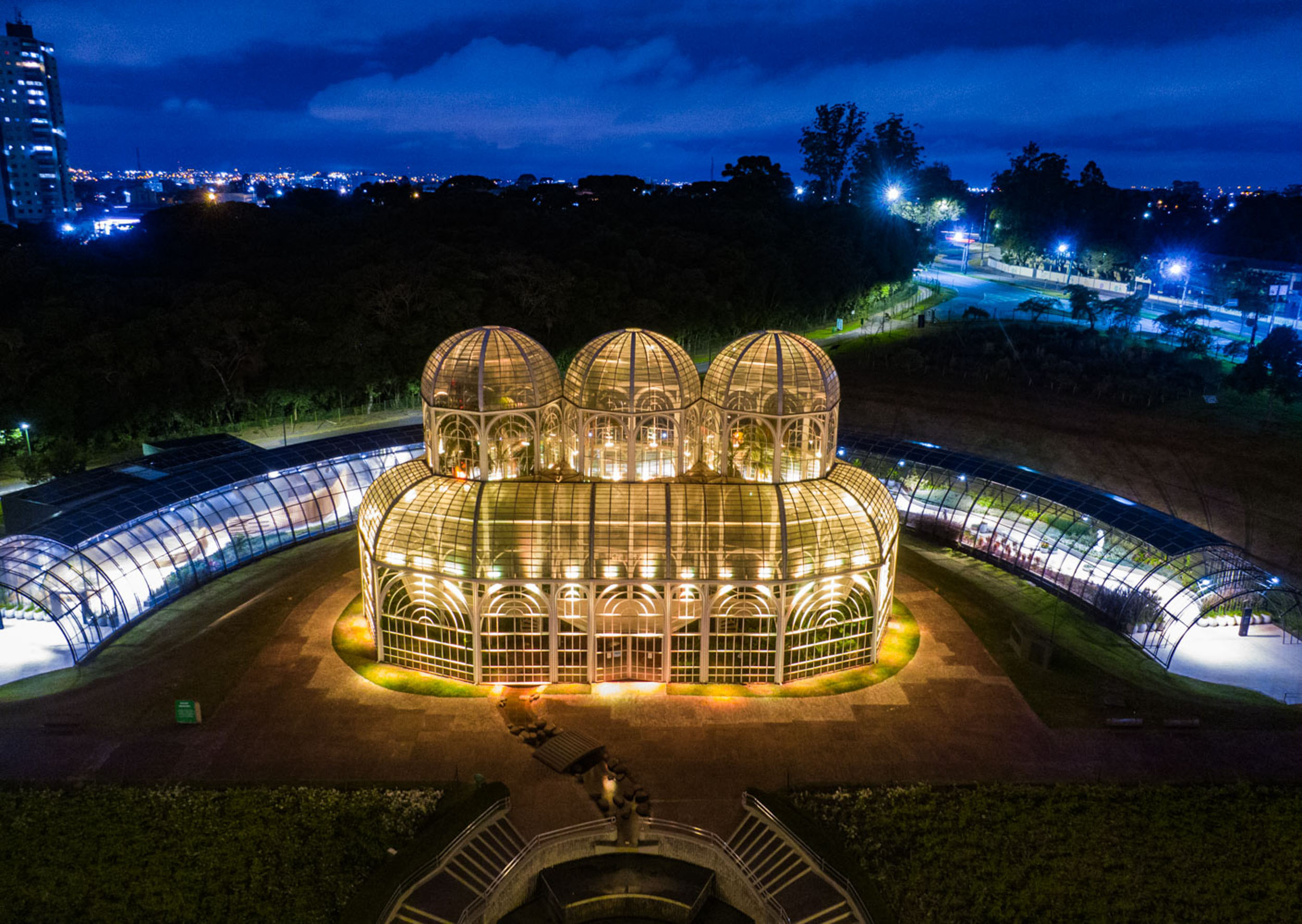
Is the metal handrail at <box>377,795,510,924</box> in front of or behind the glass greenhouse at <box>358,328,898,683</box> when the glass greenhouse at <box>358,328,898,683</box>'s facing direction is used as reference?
in front

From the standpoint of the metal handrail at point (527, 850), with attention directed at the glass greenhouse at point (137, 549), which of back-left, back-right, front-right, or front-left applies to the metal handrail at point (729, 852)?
back-right

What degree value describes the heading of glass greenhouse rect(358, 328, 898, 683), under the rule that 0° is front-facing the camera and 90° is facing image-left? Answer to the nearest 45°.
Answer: approximately 0°

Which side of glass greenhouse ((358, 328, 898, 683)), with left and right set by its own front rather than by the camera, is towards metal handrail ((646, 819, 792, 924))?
front

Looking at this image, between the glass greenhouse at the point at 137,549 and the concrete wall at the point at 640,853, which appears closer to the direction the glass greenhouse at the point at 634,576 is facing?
the concrete wall

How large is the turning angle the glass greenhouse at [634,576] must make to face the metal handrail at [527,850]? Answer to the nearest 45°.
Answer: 0° — it already faces it

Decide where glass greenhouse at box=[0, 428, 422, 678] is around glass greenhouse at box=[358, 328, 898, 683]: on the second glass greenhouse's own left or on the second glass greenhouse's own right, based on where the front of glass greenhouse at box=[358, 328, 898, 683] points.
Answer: on the second glass greenhouse's own right

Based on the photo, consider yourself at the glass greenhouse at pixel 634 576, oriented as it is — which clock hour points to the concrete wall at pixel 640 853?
The concrete wall is roughly at 12 o'clock from the glass greenhouse.

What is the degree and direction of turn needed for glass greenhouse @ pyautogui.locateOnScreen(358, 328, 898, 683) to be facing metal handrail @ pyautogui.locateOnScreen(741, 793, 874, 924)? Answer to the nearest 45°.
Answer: approximately 45° to its left

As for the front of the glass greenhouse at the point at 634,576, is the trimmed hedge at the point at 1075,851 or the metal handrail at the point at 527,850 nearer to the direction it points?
the metal handrail

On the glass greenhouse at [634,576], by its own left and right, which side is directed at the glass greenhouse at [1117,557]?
left

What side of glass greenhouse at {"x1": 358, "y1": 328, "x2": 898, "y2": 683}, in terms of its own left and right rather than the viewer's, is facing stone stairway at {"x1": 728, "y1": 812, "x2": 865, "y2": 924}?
front
